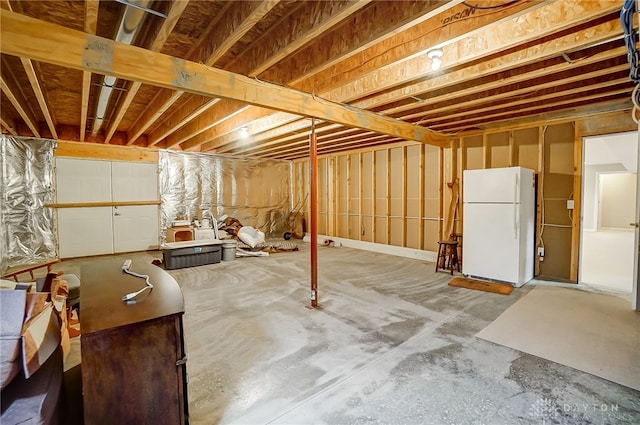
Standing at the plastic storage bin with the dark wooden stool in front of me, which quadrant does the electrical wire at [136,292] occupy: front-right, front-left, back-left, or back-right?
front-right

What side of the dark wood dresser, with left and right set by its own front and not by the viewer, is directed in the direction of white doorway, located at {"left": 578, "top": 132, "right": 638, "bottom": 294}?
front

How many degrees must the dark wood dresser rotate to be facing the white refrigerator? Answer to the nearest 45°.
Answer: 0° — it already faces it

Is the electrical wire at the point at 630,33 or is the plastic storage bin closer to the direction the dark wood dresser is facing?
the electrical wire

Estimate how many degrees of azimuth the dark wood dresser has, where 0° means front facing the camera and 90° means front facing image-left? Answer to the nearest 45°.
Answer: approximately 270°

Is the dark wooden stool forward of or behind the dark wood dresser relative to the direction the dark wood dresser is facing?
forward

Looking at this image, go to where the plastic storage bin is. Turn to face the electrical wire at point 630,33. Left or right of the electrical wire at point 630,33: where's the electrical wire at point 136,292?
right

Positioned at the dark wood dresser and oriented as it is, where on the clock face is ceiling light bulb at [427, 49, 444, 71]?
The ceiling light bulb is roughly at 12 o'clock from the dark wood dresser.

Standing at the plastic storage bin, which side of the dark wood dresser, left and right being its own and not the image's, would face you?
left

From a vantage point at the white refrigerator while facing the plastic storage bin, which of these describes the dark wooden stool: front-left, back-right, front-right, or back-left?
front-right

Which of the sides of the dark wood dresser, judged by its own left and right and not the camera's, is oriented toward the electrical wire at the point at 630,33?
front
